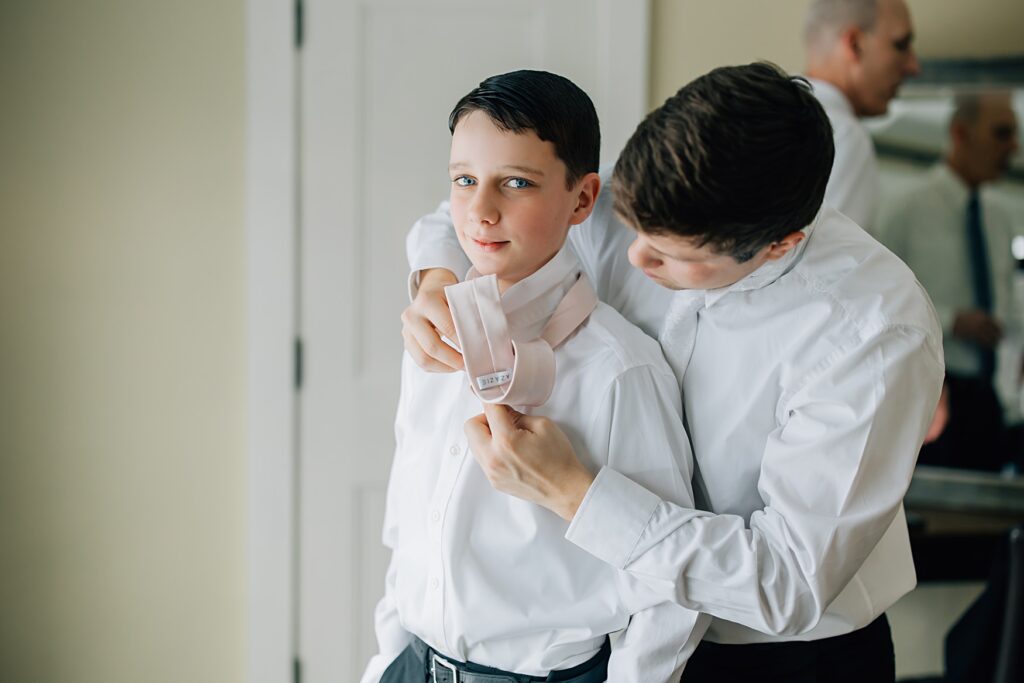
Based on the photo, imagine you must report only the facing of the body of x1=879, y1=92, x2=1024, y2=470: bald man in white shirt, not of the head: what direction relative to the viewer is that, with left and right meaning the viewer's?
facing the viewer and to the right of the viewer

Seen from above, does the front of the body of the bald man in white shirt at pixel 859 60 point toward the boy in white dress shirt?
no

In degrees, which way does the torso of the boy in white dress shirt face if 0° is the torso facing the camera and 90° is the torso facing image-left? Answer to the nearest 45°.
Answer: approximately 45°

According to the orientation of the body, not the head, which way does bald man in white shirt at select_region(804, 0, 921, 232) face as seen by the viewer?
to the viewer's right

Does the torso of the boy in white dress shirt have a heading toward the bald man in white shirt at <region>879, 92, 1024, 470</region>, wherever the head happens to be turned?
no

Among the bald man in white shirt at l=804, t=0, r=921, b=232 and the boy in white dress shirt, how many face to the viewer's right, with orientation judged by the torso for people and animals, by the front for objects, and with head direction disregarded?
1

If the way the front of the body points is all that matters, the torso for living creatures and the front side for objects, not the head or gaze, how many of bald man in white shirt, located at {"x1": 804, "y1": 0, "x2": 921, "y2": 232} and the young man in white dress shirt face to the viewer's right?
1

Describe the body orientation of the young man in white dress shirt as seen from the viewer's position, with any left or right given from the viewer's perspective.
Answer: facing the viewer and to the left of the viewer

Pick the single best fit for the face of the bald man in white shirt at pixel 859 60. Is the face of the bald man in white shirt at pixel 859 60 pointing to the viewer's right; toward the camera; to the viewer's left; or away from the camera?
to the viewer's right
